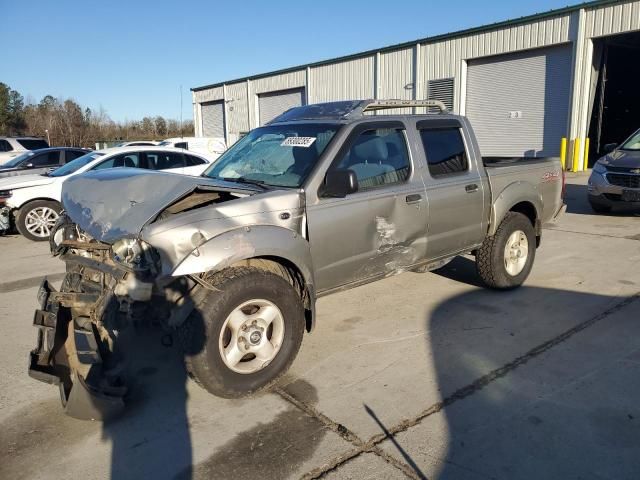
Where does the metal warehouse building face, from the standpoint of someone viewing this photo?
facing the viewer and to the left of the viewer

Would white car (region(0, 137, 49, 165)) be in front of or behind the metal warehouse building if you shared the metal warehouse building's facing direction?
in front

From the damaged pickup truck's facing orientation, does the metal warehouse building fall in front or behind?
behind

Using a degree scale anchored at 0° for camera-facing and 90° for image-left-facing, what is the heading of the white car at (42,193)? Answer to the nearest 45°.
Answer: approximately 45°

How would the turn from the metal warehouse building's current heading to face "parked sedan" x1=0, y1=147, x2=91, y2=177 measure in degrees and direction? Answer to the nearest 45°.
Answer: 0° — it already faces it

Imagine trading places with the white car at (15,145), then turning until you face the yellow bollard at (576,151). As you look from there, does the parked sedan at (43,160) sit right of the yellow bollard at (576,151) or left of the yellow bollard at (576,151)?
right

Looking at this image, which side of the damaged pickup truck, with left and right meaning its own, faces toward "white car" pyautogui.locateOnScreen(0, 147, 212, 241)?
right

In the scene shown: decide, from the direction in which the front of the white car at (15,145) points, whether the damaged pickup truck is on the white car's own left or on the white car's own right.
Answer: on the white car's own left

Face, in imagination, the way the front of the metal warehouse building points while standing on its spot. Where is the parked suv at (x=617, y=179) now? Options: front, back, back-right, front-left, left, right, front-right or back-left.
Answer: front-left

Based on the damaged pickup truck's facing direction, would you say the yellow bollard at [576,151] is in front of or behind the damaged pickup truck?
behind

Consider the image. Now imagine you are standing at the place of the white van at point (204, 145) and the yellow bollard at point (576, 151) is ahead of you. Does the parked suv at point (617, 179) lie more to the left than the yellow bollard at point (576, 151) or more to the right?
right

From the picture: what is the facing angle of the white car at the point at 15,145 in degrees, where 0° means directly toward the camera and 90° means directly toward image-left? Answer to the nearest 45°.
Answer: approximately 90°
